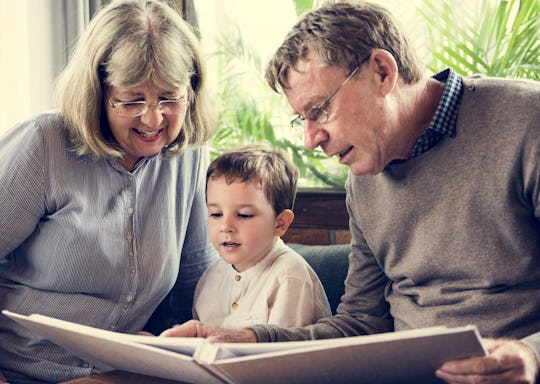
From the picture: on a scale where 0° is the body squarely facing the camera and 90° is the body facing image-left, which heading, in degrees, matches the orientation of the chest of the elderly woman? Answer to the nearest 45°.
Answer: approximately 315°

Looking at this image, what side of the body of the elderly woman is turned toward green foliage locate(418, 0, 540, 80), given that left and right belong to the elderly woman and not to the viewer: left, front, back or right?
left

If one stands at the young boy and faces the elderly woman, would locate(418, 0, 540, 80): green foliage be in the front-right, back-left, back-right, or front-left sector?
back-right

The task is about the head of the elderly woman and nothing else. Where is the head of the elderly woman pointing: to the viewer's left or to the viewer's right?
to the viewer's right

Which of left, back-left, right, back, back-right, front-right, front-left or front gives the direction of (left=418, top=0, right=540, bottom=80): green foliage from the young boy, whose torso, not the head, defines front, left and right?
back
